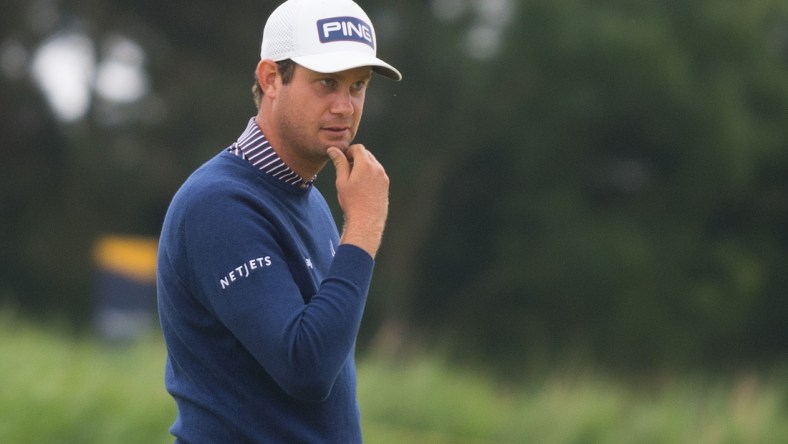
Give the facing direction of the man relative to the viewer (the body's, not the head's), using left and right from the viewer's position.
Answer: facing the viewer and to the right of the viewer

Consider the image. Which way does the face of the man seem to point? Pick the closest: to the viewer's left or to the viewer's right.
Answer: to the viewer's right

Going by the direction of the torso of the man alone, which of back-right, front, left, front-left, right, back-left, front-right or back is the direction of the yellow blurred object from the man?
back-left
